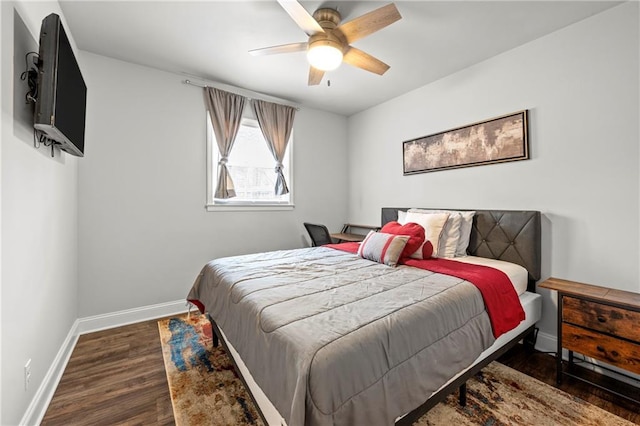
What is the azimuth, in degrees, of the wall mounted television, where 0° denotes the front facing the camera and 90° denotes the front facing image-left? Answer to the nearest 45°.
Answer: approximately 270°

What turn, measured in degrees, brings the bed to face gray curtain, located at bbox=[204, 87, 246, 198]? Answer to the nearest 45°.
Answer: approximately 90° to its right

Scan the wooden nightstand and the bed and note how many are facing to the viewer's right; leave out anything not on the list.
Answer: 0

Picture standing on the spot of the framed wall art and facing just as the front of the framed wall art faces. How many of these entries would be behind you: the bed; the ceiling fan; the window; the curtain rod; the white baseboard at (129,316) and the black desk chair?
0

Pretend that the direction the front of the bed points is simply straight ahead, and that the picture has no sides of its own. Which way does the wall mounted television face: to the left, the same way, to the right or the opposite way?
the opposite way

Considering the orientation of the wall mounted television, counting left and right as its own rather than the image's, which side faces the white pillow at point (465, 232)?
front

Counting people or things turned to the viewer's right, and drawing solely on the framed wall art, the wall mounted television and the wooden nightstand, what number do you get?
1

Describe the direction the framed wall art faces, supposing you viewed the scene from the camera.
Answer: facing the viewer and to the left of the viewer

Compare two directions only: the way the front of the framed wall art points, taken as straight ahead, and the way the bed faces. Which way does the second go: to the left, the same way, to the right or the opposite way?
the same way

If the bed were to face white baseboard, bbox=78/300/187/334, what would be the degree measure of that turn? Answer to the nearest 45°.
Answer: approximately 90° to its right

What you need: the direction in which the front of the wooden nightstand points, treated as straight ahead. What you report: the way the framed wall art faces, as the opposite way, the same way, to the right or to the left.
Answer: the same way

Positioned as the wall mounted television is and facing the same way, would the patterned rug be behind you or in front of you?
in front

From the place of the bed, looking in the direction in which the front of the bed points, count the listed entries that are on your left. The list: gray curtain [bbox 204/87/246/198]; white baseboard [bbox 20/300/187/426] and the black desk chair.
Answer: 0

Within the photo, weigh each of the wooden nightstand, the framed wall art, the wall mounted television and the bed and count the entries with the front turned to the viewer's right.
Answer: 1

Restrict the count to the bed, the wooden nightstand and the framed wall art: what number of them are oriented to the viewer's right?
0
